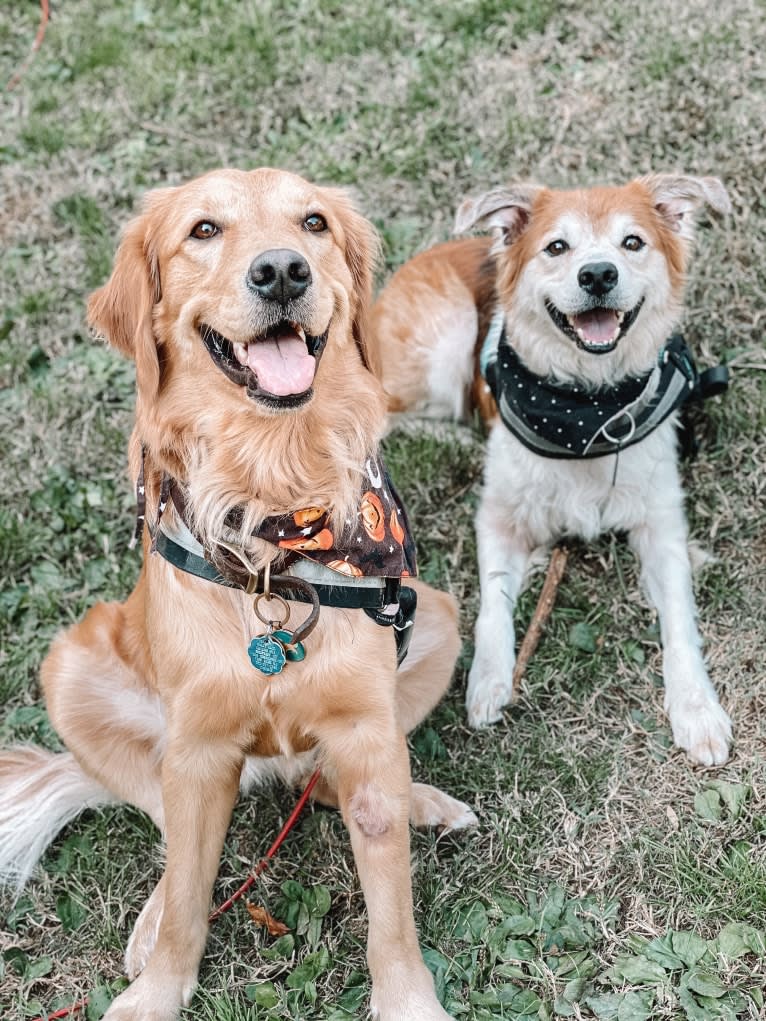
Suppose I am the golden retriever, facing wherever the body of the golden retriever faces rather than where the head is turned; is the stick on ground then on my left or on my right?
on my left

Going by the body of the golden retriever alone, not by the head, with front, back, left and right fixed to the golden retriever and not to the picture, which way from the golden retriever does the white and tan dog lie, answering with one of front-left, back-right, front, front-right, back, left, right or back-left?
back-left

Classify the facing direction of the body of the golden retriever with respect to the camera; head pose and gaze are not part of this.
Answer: toward the camera
